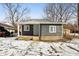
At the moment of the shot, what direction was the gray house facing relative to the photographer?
facing the viewer

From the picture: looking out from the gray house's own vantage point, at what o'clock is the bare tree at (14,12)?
The bare tree is roughly at 3 o'clock from the gray house.
